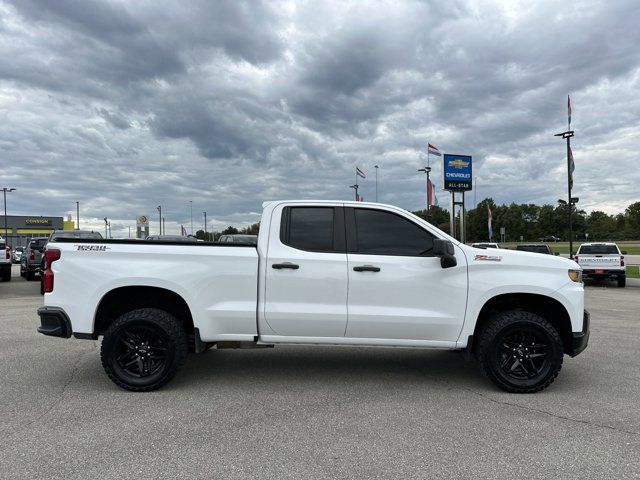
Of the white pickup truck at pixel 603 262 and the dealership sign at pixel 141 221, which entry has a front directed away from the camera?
the white pickup truck

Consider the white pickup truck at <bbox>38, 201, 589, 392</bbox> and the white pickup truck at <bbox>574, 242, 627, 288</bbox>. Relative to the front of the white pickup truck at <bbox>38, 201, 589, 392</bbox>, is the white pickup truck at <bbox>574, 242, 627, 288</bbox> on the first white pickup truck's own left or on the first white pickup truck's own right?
on the first white pickup truck's own left

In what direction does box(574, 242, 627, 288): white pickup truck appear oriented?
away from the camera

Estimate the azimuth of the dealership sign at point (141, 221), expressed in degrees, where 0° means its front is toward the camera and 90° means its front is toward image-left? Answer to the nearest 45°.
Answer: approximately 0°

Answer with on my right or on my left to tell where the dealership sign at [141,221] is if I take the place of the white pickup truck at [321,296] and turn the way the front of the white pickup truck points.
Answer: on my left

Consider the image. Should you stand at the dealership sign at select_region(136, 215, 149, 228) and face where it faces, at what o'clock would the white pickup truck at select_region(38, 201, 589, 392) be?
The white pickup truck is roughly at 12 o'clock from the dealership sign.

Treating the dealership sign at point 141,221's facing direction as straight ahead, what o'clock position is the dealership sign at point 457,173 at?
the dealership sign at point 457,173 is roughly at 11 o'clock from the dealership sign at point 141,221.

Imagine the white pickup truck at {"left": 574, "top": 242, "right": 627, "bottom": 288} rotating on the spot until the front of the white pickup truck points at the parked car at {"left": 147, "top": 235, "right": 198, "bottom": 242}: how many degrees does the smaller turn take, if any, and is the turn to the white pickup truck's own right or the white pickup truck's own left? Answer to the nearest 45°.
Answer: approximately 135° to the white pickup truck's own left

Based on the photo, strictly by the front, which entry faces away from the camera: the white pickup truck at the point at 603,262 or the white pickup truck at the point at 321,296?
the white pickup truck at the point at 603,262

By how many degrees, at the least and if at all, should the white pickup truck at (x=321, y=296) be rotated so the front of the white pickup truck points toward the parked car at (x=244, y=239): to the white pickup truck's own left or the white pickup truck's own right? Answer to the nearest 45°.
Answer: approximately 90° to the white pickup truck's own left

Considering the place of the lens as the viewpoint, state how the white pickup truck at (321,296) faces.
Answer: facing to the right of the viewer

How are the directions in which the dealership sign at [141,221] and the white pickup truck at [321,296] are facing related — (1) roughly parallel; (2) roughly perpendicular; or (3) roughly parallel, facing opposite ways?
roughly perpendicular

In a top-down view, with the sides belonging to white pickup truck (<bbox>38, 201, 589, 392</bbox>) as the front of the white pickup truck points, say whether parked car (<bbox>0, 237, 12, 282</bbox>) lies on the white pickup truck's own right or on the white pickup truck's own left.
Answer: on the white pickup truck's own left

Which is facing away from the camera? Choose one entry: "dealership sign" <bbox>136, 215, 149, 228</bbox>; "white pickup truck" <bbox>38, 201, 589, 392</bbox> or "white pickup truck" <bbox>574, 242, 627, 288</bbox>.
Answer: "white pickup truck" <bbox>574, 242, 627, 288</bbox>
